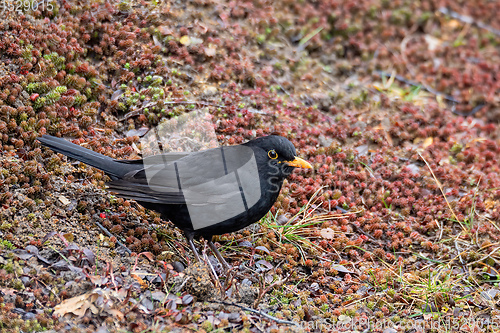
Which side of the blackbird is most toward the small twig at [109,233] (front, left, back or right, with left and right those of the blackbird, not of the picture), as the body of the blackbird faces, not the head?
back

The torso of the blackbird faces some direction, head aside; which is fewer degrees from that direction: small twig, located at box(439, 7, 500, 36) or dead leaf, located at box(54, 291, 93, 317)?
the small twig

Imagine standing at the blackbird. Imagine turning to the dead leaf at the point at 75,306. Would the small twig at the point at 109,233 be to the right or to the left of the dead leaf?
right

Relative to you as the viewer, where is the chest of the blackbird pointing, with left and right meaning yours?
facing to the right of the viewer

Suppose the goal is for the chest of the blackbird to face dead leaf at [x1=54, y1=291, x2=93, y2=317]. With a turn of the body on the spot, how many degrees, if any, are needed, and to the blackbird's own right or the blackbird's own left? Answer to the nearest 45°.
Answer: approximately 135° to the blackbird's own right

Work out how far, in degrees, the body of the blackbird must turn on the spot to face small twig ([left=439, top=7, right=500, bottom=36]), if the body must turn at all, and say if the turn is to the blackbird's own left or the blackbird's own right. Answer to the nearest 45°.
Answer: approximately 45° to the blackbird's own left
